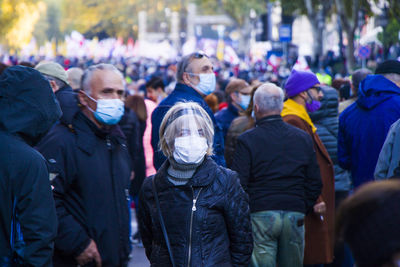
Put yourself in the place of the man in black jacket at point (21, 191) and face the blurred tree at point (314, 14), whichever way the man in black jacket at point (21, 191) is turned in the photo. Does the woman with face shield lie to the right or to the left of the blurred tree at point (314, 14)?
right

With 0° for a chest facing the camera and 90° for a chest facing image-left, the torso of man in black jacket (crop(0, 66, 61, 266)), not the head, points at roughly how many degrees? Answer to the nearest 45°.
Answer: approximately 225°

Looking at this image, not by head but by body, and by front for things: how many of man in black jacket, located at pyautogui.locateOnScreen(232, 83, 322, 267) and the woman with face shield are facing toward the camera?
1

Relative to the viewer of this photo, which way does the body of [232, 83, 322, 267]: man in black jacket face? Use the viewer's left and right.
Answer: facing away from the viewer
